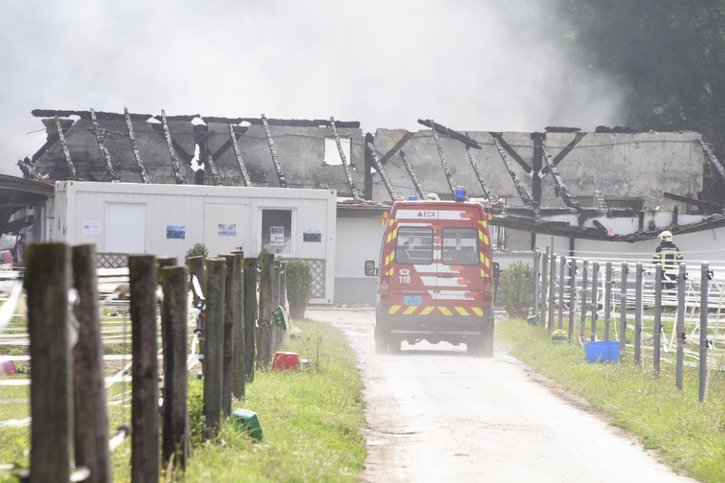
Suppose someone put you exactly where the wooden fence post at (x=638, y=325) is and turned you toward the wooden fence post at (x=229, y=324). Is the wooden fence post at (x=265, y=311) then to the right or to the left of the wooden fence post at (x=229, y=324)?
right

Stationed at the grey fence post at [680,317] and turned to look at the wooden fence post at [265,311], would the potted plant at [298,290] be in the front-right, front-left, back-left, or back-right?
front-right

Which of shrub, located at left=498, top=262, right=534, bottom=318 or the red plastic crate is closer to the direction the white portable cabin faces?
the red plastic crate

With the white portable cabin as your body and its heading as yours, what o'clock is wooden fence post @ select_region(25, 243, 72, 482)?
The wooden fence post is roughly at 12 o'clock from the white portable cabin.

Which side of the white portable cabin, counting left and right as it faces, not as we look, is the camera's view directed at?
front

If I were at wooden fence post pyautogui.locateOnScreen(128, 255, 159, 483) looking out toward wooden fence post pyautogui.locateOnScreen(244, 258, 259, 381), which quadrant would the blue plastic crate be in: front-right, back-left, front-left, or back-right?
front-right

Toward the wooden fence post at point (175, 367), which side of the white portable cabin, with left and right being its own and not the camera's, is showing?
front

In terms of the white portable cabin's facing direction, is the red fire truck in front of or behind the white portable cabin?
in front

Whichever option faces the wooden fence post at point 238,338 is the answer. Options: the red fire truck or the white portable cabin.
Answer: the white portable cabin

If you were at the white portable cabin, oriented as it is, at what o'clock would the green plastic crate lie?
The green plastic crate is roughly at 12 o'clock from the white portable cabin.

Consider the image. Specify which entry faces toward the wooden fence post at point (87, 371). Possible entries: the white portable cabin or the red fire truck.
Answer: the white portable cabin

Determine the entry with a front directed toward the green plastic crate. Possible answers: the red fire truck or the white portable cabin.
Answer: the white portable cabin
